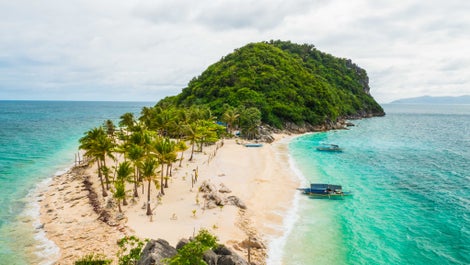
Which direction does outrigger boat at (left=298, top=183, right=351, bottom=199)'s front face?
to the viewer's left

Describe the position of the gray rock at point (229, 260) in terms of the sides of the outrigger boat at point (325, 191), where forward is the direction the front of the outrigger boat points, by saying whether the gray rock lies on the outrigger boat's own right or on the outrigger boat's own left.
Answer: on the outrigger boat's own left

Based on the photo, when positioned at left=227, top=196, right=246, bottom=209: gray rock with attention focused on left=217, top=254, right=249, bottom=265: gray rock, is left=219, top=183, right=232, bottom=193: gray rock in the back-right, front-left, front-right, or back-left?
back-right

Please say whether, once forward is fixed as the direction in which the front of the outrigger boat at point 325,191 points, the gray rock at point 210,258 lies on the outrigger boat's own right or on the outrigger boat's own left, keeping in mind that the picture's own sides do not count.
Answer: on the outrigger boat's own left

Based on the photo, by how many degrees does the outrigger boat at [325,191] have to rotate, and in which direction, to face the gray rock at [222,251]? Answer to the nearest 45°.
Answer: approximately 90° to its left

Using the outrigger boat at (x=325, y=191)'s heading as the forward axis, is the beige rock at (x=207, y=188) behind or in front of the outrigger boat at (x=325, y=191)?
in front

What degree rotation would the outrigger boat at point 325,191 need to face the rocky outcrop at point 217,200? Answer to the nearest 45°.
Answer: approximately 45° to its left

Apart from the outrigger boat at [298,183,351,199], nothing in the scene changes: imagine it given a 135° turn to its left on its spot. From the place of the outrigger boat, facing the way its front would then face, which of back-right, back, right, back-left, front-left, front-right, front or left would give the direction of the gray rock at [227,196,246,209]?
right

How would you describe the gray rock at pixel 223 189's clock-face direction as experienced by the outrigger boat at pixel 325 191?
The gray rock is roughly at 11 o'clock from the outrigger boat.

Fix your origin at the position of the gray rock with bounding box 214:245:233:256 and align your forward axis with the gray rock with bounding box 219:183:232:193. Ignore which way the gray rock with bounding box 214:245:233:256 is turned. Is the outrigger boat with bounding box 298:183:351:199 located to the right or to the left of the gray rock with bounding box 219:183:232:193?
right

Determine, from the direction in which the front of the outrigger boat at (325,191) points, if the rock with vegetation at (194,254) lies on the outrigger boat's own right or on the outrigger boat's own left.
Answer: on the outrigger boat's own left

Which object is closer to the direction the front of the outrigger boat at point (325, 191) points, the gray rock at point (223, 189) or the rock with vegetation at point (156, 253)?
the gray rock
